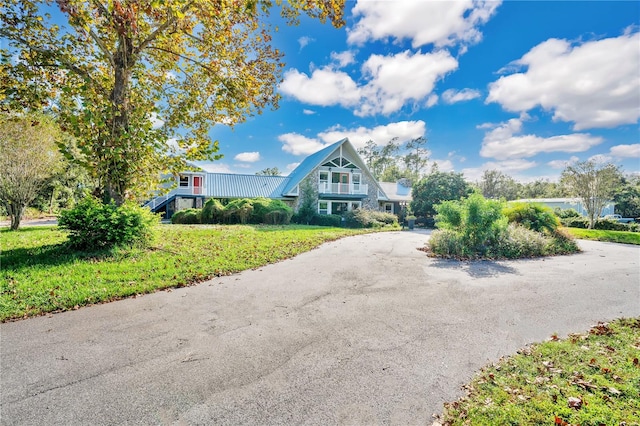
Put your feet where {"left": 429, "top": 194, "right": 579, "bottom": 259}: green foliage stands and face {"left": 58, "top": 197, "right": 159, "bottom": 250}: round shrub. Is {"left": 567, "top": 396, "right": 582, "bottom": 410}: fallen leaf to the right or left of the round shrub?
left

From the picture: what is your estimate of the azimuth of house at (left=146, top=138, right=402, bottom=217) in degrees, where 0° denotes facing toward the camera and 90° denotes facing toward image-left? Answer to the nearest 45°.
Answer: approximately 0°

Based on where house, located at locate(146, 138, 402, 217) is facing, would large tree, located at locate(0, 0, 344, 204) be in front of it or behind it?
in front

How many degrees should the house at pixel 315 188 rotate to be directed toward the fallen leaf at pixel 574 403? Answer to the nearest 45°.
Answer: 0° — it already faces it

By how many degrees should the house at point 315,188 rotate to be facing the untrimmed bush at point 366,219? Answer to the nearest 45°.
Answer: approximately 45° to its left

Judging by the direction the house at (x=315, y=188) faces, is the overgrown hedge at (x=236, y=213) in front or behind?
in front

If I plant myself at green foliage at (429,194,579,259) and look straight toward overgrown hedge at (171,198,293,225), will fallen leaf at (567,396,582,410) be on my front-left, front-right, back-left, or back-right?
back-left
